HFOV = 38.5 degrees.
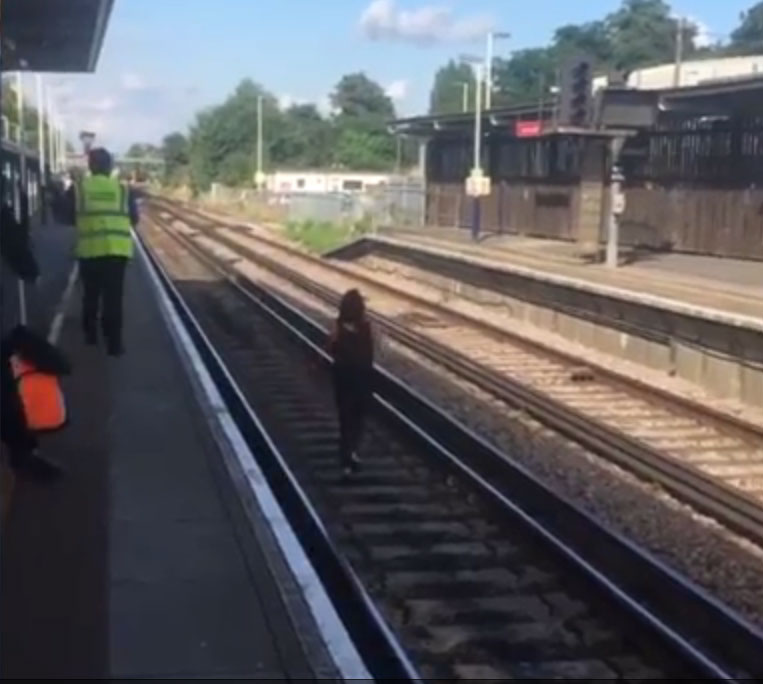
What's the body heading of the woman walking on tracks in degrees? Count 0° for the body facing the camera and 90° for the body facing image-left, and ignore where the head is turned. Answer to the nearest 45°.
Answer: approximately 180°

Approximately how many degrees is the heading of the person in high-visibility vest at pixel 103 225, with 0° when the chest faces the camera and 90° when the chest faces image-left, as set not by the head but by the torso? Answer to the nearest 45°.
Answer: approximately 180°

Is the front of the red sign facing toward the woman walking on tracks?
yes

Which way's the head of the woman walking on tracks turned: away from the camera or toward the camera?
away from the camera
